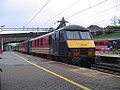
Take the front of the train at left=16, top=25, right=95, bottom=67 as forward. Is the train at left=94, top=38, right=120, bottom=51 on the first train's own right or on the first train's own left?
on the first train's own left

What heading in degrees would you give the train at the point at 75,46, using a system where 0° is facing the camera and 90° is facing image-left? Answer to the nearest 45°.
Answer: approximately 315°
